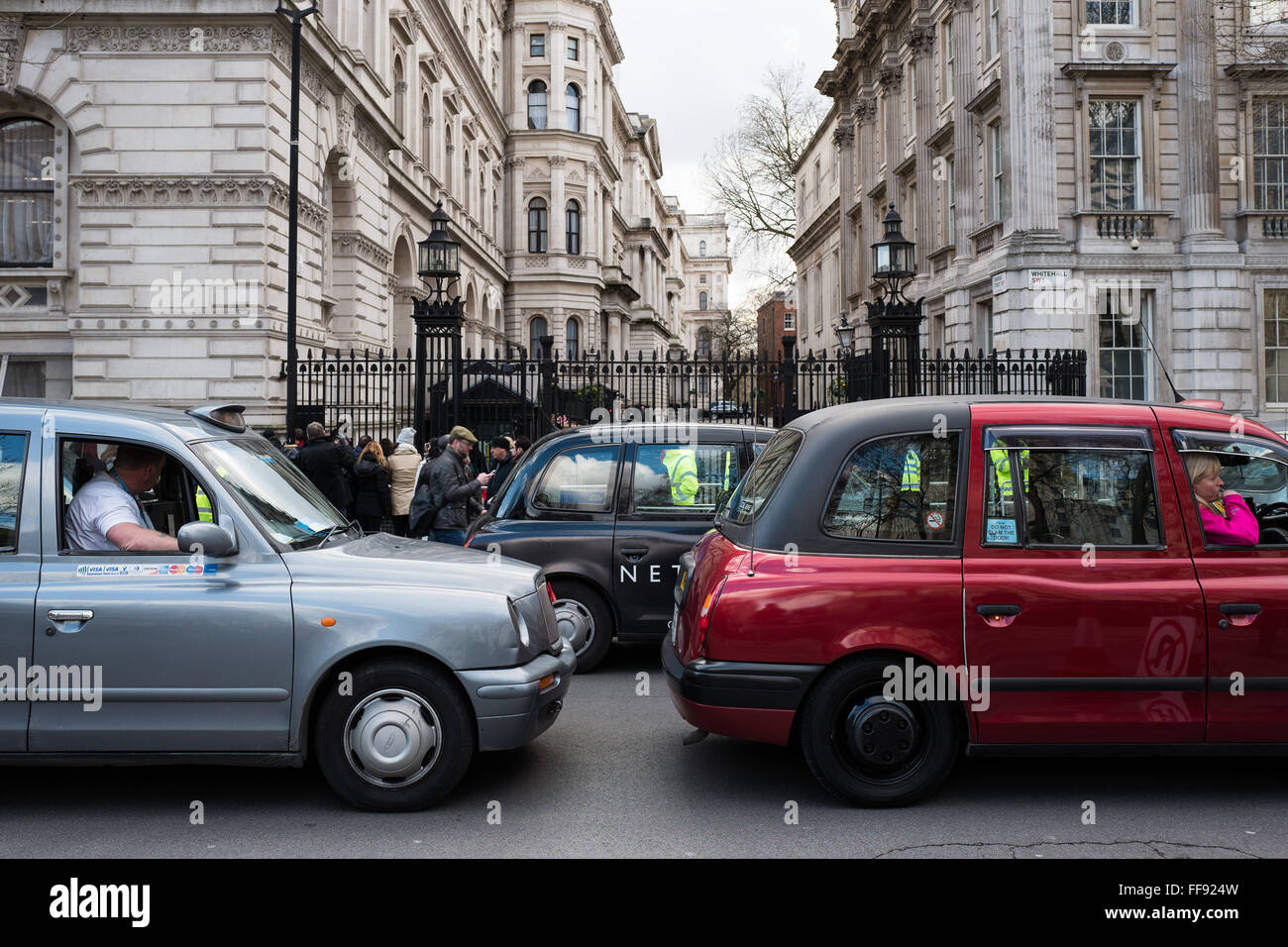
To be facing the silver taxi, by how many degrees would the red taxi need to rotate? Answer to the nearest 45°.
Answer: approximately 180°

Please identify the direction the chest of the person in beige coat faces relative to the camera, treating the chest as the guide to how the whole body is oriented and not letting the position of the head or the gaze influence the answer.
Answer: away from the camera

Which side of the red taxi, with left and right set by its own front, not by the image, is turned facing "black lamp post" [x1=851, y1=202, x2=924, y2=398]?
left

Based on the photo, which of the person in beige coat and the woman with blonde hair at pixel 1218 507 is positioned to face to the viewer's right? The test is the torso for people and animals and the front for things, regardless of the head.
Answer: the woman with blonde hair

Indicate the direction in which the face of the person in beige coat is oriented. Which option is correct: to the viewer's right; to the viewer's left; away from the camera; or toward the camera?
away from the camera

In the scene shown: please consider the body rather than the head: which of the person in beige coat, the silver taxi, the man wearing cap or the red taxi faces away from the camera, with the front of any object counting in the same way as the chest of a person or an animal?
the person in beige coat

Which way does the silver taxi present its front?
to the viewer's right

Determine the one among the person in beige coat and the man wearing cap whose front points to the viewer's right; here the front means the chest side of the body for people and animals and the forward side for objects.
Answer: the man wearing cap

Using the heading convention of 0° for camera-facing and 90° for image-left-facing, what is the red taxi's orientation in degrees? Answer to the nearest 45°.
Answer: approximately 270°
